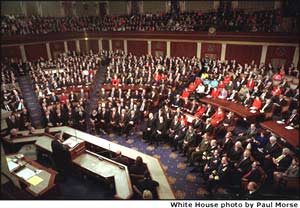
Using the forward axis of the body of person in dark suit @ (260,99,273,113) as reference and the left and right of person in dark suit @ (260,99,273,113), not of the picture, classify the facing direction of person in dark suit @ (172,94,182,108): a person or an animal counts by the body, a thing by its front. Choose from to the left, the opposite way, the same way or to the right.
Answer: the same way

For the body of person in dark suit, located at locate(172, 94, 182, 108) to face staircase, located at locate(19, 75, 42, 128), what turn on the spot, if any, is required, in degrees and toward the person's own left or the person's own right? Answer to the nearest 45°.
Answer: approximately 45° to the person's own right

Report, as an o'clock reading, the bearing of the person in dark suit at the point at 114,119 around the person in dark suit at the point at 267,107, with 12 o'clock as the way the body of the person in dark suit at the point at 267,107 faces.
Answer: the person in dark suit at the point at 114,119 is roughly at 1 o'clock from the person in dark suit at the point at 267,107.

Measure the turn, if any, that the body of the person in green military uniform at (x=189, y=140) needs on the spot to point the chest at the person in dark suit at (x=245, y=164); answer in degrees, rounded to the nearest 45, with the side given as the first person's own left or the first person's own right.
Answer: approximately 90° to the first person's own left

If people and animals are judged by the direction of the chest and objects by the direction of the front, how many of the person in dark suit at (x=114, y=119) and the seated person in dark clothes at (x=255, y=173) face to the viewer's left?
1

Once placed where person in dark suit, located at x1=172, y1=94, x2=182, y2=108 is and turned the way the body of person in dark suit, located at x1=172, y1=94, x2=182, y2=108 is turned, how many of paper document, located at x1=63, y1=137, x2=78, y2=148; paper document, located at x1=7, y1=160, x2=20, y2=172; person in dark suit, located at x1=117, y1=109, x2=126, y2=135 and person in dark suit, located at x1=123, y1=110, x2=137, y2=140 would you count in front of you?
4

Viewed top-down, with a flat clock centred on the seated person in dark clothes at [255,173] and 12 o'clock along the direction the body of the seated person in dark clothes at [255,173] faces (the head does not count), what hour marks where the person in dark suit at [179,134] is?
the person in dark suit at [179,134] is roughly at 1 o'clock from the seated person in dark clothes at [255,173].

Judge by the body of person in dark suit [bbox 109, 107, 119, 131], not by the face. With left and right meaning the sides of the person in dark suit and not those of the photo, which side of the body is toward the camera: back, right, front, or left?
front

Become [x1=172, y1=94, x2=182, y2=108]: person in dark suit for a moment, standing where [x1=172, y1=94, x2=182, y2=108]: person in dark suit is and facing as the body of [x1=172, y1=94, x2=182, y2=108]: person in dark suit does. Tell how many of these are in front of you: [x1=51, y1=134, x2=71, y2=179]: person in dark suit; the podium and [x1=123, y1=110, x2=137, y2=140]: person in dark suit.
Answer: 3

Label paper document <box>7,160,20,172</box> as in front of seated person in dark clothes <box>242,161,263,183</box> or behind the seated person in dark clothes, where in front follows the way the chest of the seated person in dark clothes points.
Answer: in front

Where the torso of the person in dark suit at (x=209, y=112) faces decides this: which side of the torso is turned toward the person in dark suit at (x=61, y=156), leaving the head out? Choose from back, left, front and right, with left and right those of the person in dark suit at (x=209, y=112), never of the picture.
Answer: front

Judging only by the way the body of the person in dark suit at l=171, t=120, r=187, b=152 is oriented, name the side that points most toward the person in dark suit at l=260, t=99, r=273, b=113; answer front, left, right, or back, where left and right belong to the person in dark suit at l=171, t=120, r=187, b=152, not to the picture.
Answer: back

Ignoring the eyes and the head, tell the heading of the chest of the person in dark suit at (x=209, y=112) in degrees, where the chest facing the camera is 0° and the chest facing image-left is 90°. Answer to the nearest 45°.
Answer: approximately 45°

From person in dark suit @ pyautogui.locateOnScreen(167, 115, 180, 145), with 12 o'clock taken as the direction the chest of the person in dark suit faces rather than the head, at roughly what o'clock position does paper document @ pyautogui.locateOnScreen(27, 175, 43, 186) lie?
The paper document is roughly at 12 o'clock from the person in dark suit.

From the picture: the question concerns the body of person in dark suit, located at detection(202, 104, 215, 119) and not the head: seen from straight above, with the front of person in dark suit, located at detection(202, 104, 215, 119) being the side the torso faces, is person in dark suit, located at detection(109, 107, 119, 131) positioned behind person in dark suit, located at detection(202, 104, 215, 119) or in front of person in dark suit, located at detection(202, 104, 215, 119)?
in front

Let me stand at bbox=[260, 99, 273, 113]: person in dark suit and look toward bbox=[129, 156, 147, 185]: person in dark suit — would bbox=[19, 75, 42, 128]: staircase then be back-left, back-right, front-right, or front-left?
front-right

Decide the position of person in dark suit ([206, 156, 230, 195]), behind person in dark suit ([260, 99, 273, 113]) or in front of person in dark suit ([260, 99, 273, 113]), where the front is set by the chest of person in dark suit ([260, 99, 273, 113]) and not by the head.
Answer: in front

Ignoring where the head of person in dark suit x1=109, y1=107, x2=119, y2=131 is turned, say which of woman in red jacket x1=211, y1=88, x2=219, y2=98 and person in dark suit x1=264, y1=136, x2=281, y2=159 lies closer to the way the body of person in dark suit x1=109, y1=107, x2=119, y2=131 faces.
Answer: the person in dark suit

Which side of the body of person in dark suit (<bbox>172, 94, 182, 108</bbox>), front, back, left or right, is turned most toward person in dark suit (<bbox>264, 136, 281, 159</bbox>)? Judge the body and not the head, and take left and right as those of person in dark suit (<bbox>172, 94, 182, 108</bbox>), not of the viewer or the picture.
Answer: left
